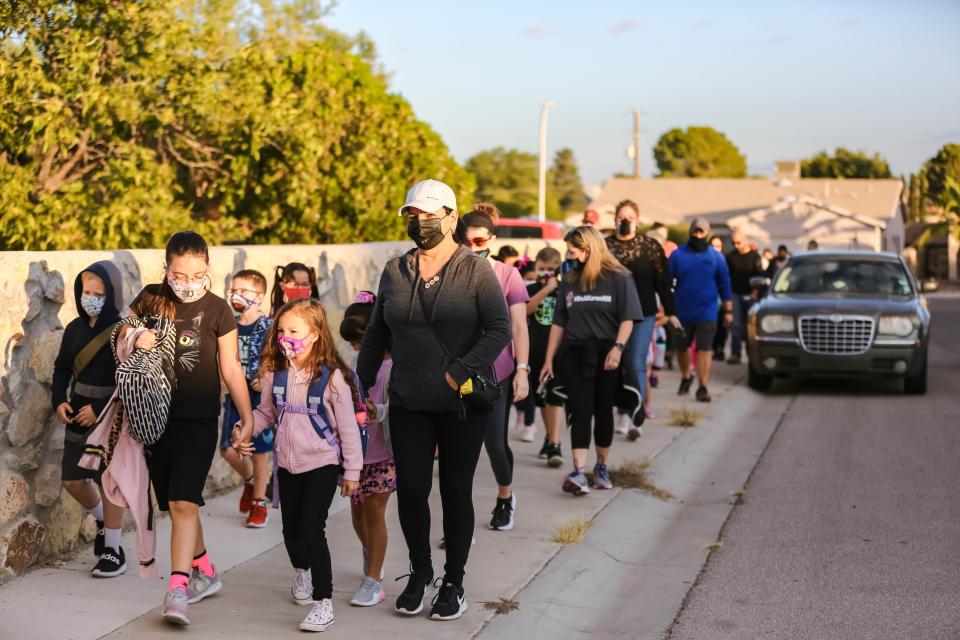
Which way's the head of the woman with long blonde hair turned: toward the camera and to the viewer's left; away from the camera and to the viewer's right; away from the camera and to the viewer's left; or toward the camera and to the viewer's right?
toward the camera and to the viewer's left

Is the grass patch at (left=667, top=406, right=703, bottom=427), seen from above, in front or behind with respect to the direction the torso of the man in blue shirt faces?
in front

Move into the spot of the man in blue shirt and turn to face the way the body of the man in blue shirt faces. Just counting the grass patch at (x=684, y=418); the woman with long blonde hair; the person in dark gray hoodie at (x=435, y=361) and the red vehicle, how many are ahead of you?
3

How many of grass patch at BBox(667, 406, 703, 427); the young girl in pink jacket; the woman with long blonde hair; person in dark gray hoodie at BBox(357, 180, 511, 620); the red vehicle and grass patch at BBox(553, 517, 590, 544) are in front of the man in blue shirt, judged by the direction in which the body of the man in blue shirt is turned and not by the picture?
5

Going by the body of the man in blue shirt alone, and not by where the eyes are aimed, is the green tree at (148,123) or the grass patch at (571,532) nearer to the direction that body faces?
the grass patch

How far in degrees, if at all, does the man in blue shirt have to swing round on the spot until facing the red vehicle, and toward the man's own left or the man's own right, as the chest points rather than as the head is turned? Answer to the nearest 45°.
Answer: approximately 180°

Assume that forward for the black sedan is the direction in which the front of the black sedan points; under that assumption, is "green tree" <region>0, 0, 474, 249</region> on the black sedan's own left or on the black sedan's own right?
on the black sedan's own right

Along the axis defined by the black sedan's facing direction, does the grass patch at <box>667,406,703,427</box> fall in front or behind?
in front

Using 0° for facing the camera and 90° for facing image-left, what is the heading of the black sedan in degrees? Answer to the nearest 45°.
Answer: approximately 0°

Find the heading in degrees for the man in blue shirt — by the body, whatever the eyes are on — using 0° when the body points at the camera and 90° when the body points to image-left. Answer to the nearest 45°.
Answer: approximately 0°

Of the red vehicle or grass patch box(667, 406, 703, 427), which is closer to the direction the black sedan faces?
the grass patch

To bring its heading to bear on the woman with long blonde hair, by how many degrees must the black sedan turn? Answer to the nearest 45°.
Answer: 0° — it already faces them

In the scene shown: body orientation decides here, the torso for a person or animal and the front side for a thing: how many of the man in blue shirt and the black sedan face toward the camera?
2
